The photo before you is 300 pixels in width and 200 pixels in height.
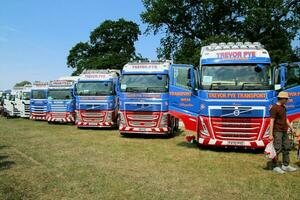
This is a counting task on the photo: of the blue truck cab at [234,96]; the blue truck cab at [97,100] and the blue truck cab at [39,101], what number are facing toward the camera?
3

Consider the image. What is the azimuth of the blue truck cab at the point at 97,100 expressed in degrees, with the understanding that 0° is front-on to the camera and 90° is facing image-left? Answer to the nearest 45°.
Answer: approximately 0°

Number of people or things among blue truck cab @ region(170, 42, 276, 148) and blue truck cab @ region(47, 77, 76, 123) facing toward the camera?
2

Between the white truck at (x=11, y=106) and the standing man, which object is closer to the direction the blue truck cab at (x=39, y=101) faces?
the standing man

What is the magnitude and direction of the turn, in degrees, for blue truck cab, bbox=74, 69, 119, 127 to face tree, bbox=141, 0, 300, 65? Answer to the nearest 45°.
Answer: approximately 135° to its left

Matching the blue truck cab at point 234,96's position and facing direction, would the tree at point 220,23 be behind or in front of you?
behind

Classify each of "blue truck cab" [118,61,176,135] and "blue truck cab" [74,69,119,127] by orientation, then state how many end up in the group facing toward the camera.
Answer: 2
